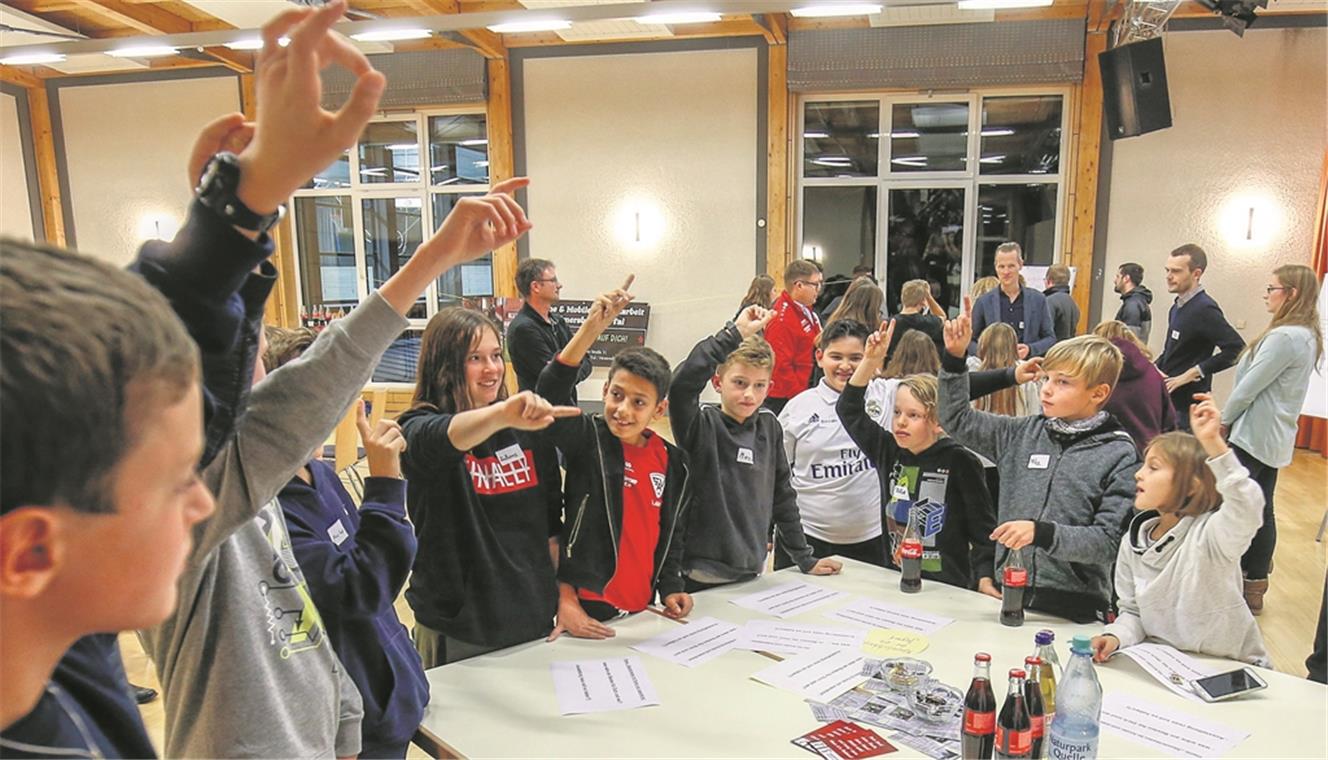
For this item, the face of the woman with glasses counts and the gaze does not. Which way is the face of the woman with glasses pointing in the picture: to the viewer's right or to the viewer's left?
to the viewer's left

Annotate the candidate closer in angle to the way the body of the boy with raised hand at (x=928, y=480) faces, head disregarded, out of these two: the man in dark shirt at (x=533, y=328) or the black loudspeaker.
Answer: the man in dark shirt

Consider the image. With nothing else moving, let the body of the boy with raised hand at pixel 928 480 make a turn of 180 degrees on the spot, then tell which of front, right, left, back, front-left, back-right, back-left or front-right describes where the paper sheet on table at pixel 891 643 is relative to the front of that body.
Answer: back-right

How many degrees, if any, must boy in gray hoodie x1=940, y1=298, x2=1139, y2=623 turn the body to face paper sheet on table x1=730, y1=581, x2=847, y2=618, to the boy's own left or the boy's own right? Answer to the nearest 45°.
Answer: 0° — they already face it

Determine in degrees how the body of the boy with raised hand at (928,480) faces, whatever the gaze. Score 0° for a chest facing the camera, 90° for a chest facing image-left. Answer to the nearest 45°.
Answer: approximately 45°

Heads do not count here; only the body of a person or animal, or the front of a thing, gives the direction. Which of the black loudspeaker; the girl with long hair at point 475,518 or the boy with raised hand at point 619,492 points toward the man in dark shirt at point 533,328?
the black loudspeaker

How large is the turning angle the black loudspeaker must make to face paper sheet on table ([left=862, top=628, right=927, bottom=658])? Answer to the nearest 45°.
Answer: approximately 45° to its left

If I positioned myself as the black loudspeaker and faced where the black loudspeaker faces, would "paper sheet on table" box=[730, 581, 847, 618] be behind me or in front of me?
in front

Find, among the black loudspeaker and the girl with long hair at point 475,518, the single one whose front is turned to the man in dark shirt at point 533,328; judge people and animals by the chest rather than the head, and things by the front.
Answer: the black loudspeaker
